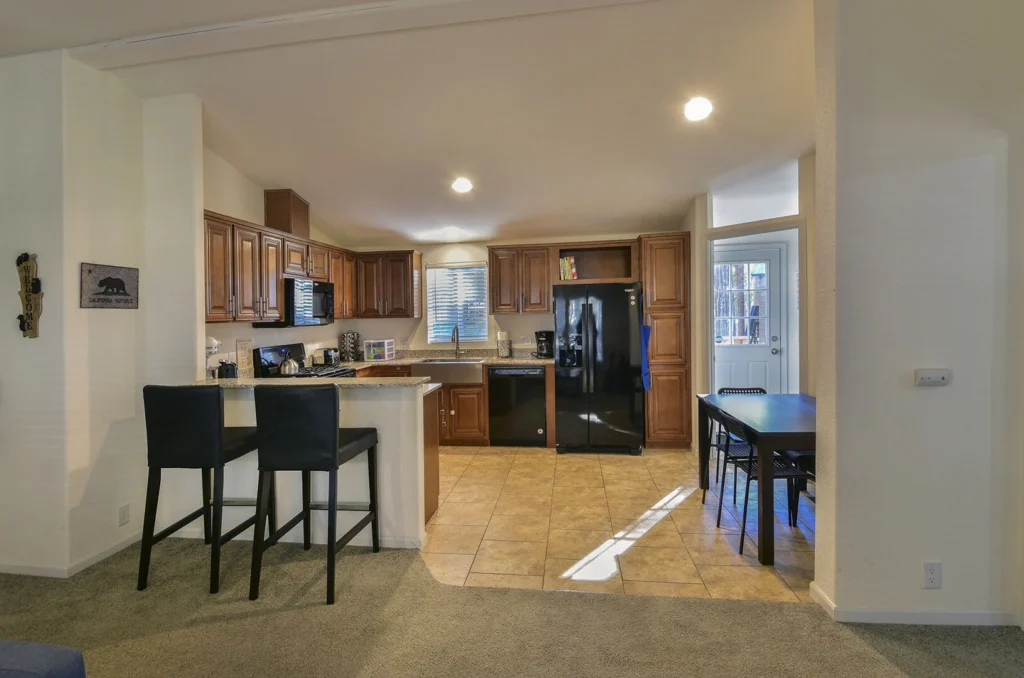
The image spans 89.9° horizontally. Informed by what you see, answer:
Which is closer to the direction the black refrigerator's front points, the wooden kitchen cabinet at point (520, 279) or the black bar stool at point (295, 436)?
the black bar stool

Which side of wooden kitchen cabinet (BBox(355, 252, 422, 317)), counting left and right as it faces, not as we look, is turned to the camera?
front

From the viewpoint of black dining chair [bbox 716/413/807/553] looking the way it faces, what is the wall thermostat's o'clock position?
The wall thermostat is roughly at 3 o'clock from the black dining chair.

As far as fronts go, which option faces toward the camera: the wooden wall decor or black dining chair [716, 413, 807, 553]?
the wooden wall decor

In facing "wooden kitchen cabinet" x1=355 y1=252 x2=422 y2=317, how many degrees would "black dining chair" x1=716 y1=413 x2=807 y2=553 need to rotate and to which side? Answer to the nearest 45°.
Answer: approximately 135° to its left

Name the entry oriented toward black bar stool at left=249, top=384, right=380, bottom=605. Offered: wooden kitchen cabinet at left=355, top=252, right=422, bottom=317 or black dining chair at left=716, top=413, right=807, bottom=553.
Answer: the wooden kitchen cabinet

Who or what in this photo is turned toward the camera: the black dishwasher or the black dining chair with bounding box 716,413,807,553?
the black dishwasher

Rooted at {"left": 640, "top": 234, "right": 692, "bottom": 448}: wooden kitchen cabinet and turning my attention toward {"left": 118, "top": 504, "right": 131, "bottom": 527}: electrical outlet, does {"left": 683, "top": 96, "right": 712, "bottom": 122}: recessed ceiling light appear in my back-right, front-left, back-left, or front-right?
front-left

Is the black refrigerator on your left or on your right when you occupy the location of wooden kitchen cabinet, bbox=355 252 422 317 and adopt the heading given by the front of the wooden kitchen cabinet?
on your left

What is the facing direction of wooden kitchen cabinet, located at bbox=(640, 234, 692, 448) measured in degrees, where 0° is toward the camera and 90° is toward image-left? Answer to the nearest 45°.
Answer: approximately 0°

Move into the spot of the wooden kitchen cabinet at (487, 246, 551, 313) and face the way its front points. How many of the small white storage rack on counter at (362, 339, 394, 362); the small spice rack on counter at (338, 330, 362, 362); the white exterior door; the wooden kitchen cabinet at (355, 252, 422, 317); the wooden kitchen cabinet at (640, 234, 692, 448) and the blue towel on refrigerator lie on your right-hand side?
3

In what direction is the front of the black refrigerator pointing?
toward the camera

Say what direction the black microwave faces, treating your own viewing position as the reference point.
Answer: facing the viewer and to the right of the viewer

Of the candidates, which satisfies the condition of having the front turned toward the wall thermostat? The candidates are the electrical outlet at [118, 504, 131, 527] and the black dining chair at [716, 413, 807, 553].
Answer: the electrical outlet

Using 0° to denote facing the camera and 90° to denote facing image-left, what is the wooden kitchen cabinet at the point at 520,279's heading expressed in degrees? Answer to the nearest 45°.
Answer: approximately 0°
